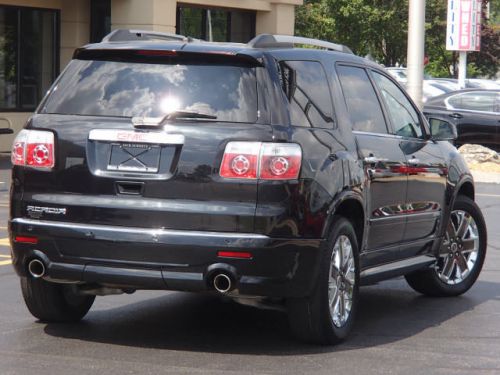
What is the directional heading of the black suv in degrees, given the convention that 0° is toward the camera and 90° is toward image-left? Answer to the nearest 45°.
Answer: approximately 225°

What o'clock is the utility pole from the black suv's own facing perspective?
The utility pole is roughly at 11 o'clock from the black suv.
